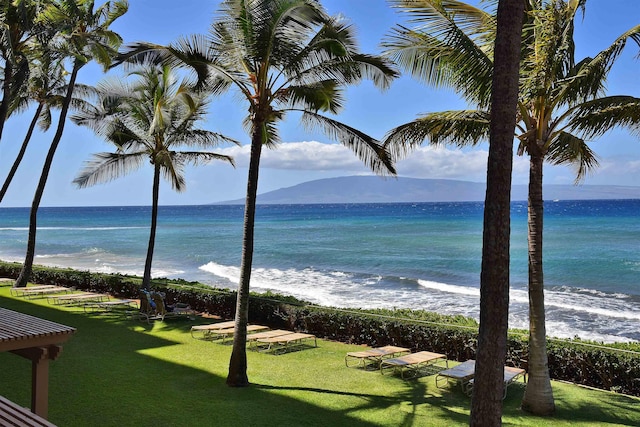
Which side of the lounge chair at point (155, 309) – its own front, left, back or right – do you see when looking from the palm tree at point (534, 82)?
right

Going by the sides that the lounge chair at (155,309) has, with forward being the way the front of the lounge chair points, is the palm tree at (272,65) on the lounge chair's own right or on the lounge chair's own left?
on the lounge chair's own right

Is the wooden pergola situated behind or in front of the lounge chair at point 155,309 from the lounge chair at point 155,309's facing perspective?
behind

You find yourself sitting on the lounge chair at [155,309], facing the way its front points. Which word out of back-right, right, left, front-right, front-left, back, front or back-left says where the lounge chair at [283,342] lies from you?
right

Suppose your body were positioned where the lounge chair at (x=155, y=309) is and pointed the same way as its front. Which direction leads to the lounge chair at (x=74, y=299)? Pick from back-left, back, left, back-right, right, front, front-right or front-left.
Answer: left

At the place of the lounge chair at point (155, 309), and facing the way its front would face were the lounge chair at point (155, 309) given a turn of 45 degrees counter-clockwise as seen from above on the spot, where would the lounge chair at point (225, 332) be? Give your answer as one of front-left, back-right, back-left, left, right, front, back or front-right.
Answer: back-right

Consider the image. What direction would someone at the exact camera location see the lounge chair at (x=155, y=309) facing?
facing away from the viewer and to the right of the viewer

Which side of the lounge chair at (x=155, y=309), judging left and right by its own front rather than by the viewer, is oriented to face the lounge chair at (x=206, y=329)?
right

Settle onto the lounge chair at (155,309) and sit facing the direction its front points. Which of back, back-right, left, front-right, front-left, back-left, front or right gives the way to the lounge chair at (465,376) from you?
right

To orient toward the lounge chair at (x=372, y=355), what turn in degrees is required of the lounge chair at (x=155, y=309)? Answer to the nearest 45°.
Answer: approximately 90° to its right
